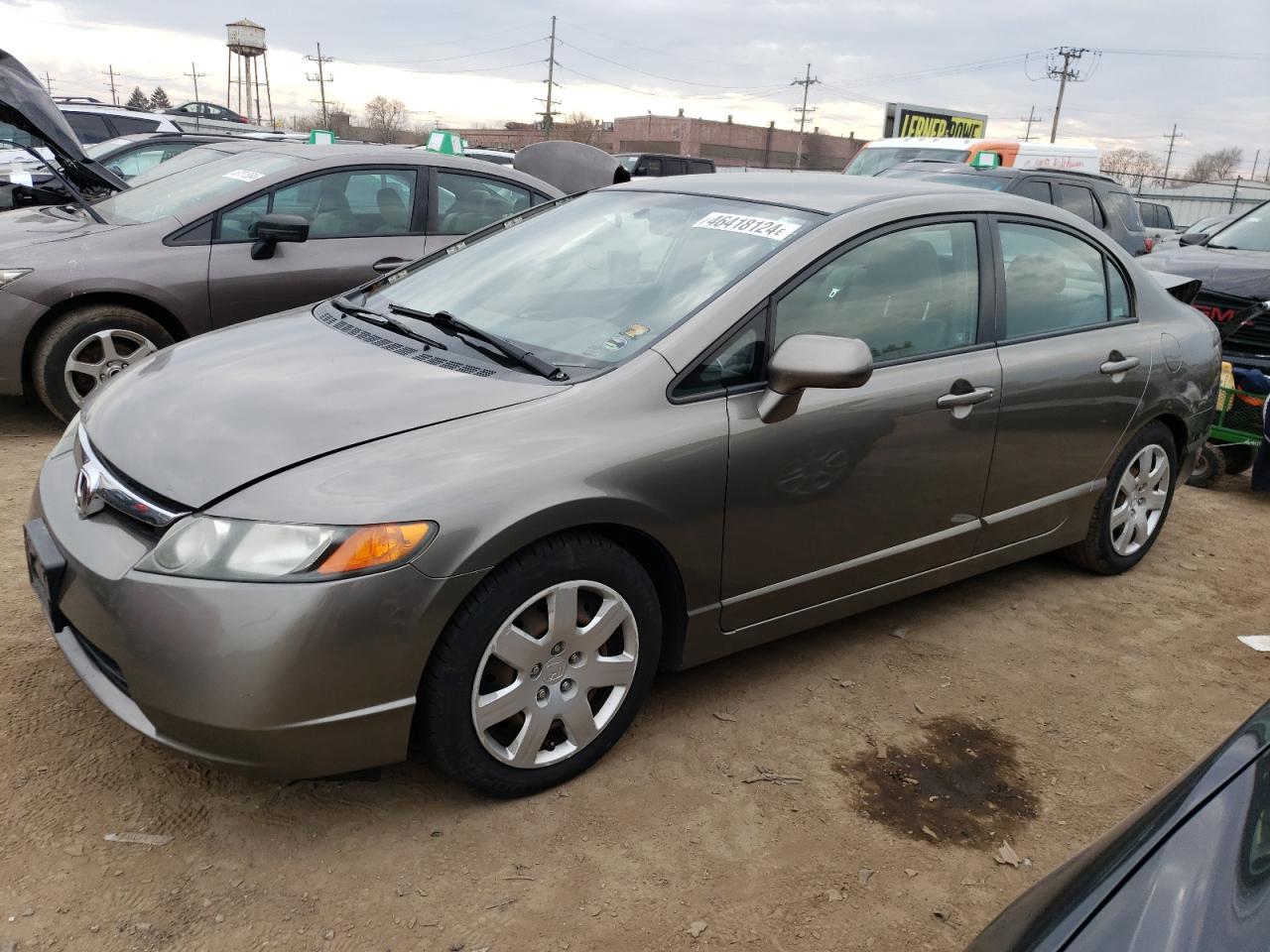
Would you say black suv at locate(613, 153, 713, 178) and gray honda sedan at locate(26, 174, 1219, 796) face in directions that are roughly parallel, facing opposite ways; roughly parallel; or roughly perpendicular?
roughly parallel

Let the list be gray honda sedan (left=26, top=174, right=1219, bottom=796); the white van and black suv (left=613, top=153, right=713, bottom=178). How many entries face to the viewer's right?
0

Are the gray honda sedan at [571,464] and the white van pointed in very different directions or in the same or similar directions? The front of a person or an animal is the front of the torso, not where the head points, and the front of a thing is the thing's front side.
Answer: same or similar directions

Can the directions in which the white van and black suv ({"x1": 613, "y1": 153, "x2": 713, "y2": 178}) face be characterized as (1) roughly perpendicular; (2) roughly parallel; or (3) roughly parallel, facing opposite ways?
roughly parallel

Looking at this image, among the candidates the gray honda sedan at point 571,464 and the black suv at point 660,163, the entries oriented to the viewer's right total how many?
0

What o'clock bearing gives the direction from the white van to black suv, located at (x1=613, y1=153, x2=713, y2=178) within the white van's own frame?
The black suv is roughly at 3 o'clock from the white van.

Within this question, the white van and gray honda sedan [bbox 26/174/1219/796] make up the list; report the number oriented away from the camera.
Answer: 0

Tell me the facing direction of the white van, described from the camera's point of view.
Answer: facing the viewer and to the left of the viewer

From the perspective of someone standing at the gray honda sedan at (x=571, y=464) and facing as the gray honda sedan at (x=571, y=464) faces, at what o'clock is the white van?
The white van is roughly at 5 o'clock from the gray honda sedan.

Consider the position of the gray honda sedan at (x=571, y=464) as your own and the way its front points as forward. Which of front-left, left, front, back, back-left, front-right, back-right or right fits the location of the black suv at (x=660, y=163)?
back-right

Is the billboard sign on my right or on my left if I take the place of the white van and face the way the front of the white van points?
on my right
